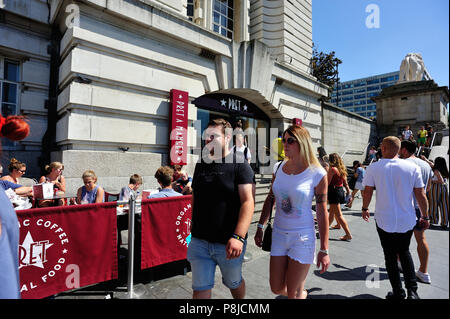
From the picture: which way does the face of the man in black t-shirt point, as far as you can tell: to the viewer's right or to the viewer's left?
to the viewer's left

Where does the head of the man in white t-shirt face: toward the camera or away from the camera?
away from the camera

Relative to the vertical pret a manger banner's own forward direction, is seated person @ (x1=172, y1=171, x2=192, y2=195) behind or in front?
in front

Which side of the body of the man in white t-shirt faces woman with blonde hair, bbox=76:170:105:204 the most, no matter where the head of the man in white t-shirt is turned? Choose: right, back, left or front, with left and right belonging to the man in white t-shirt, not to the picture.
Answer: left

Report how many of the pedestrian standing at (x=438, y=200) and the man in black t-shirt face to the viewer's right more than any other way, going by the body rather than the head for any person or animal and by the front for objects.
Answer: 0
